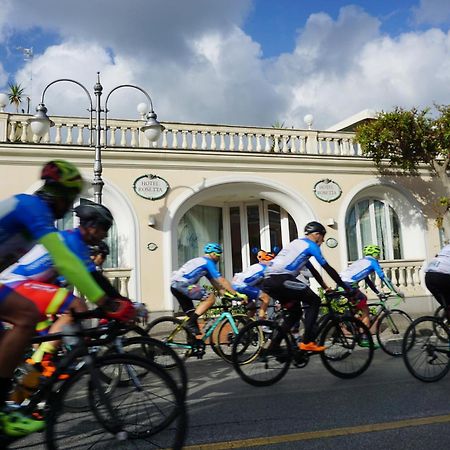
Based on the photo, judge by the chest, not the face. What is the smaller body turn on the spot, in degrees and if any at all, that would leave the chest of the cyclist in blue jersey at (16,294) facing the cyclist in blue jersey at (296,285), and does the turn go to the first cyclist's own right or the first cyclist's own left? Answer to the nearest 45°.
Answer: approximately 45° to the first cyclist's own left

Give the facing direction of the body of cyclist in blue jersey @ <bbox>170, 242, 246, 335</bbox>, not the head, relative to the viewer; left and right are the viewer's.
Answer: facing to the right of the viewer

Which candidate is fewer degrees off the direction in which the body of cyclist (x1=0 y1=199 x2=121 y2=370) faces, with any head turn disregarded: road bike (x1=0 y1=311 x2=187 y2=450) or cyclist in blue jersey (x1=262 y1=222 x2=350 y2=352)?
the cyclist in blue jersey

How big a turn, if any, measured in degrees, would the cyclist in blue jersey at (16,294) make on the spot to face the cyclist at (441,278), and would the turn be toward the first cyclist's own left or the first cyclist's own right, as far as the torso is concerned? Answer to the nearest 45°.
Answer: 0° — they already face them

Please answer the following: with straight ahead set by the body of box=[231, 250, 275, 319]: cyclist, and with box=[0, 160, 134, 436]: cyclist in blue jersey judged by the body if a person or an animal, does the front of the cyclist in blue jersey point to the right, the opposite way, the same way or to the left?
the same way

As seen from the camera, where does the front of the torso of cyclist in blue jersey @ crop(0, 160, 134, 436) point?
to the viewer's right

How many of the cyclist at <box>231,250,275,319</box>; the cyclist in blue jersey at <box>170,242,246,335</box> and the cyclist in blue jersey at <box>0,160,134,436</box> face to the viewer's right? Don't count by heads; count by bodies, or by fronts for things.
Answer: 3

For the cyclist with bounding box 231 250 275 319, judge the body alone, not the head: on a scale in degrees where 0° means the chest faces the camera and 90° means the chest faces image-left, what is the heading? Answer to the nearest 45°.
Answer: approximately 270°

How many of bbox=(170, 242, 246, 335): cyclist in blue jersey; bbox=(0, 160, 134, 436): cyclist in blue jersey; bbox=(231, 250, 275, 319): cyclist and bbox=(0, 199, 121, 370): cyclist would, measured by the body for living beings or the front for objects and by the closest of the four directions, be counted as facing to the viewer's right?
4

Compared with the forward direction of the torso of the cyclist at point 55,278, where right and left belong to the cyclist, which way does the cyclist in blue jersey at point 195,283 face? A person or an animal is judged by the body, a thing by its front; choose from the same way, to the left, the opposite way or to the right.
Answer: the same way
